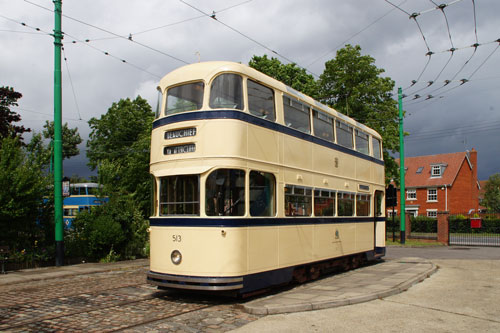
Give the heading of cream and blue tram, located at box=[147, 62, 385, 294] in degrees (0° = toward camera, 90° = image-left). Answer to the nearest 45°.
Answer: approximately 45°

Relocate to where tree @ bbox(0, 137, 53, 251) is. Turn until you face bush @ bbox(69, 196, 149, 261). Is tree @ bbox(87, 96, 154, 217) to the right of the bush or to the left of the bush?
left

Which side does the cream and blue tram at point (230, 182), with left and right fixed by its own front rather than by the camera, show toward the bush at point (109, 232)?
right

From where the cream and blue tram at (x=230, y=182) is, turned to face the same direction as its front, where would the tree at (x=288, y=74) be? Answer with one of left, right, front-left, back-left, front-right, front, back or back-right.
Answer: back-right

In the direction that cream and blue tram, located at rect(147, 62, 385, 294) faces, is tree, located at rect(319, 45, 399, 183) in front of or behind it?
behind

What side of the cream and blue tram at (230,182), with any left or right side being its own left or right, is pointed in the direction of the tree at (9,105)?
right

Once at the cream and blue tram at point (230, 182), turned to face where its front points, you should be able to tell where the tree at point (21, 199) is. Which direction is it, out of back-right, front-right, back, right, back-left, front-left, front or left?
right

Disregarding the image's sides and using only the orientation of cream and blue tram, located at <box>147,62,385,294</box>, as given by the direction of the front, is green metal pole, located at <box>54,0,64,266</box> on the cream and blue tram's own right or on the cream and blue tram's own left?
on the cream and blue tram's own right

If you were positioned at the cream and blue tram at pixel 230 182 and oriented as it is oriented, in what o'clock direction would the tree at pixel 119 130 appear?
The tree is roughly at 4 o'clock from the cream and blue tram.
